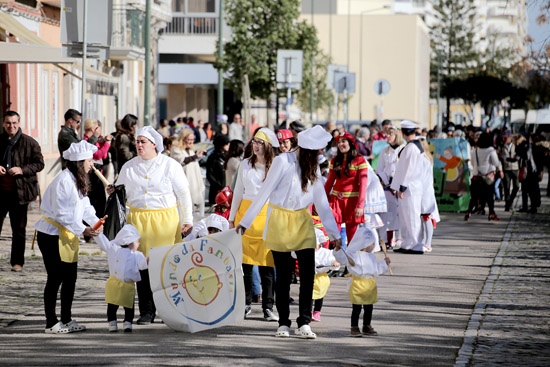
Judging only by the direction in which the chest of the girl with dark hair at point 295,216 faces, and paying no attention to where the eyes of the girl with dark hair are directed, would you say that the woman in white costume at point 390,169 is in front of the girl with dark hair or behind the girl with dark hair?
behind

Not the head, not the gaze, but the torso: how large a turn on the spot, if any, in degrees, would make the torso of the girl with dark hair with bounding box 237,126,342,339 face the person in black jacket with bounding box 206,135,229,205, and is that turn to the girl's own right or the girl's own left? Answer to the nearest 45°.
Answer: approximately 180°

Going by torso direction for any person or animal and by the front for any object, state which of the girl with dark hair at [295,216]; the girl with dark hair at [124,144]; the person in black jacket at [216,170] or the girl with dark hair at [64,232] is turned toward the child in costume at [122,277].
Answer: the girl with dark hair at [64,232]

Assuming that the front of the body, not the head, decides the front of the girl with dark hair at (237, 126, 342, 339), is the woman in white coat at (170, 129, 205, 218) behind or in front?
behind

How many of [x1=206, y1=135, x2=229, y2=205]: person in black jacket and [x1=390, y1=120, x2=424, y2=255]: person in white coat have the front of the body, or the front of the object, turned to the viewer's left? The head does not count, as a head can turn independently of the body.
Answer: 1

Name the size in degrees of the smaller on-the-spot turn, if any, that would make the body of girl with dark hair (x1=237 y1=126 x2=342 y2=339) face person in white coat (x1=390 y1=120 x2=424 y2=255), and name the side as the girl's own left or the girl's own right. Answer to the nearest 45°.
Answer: approximately 180°

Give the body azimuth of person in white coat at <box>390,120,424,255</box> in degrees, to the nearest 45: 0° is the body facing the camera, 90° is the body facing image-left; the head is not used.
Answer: approximately 90°
